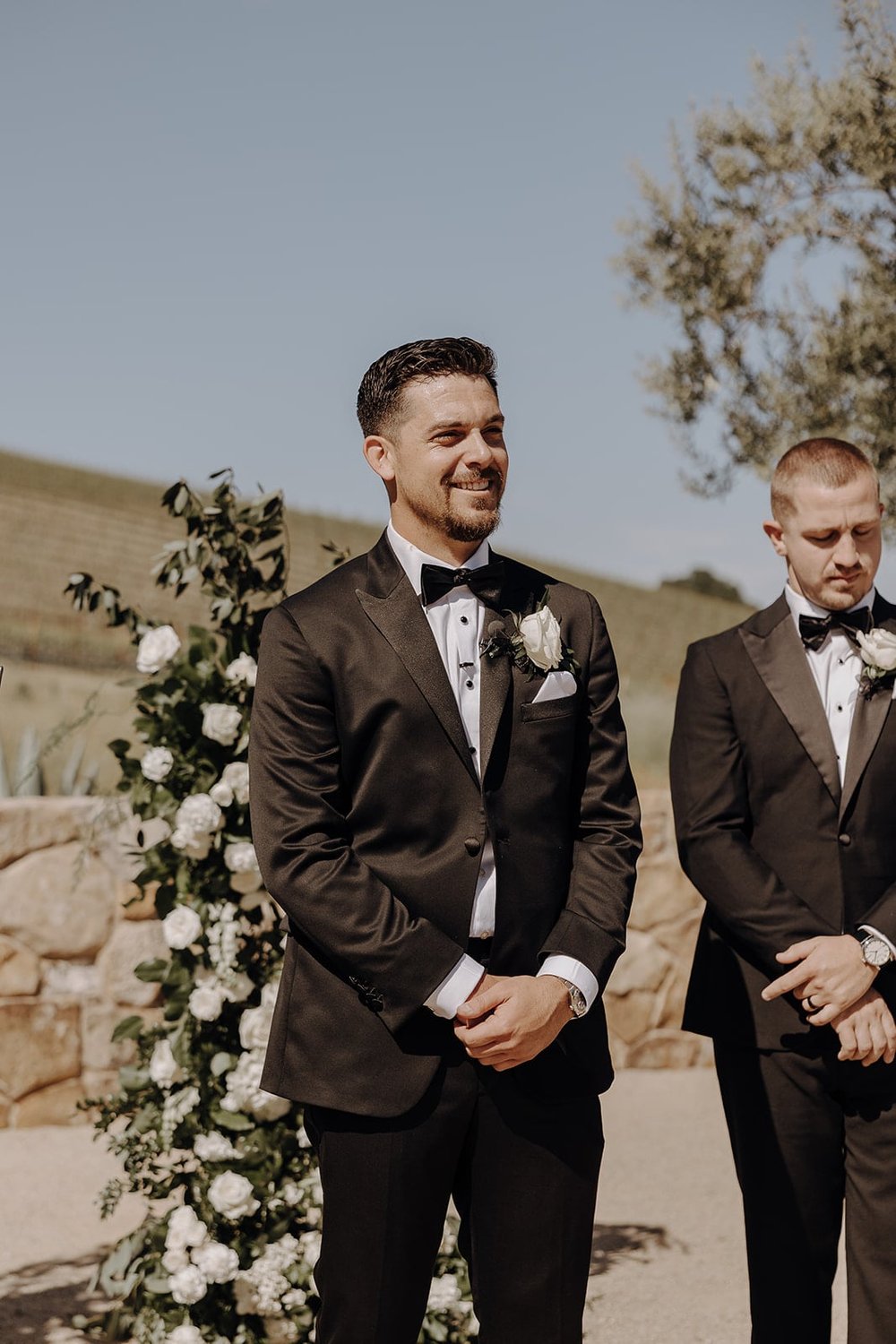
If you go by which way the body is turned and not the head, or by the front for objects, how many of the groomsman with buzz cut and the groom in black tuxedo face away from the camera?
0

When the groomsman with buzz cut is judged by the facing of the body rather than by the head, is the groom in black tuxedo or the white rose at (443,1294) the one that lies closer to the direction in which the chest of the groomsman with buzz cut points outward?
the groom in black tuxedo

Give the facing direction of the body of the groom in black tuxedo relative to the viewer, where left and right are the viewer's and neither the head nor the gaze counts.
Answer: facing the viewer and to the right of the viewer

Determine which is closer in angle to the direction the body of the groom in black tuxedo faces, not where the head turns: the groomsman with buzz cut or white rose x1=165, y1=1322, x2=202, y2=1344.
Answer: the groomsman with buzz cut

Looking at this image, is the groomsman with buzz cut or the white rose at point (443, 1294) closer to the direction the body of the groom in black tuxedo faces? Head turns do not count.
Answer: the groomsman with buzz cut

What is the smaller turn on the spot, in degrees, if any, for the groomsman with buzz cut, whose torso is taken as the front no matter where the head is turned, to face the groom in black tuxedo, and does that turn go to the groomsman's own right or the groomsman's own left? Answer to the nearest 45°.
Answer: approximately 90° to the groomsman's own right

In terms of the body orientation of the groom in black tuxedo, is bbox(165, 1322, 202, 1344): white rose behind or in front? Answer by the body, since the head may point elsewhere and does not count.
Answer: behind

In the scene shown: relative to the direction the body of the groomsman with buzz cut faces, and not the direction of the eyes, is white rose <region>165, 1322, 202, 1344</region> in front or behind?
behind

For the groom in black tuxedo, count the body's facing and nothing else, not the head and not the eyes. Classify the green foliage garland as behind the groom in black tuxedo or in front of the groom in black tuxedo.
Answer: behind

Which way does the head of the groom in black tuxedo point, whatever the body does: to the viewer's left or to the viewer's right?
to the viewer's right
